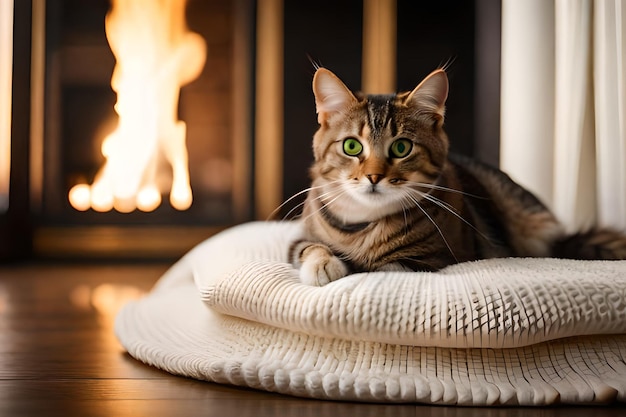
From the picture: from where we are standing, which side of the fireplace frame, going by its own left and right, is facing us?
front

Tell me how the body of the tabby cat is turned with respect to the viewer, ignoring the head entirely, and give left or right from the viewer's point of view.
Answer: facing the viewer and to the left of the viewer

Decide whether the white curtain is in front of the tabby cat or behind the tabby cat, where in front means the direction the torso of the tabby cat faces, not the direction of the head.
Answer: behind
